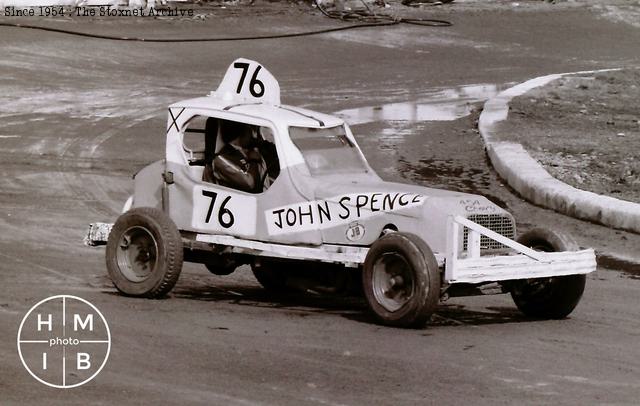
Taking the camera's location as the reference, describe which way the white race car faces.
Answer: facing the viewer and to the right of the viewer

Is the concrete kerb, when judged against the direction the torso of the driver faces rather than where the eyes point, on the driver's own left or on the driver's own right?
on the driver's own left

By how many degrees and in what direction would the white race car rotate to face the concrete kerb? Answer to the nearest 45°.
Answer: approximately 90° to its left
